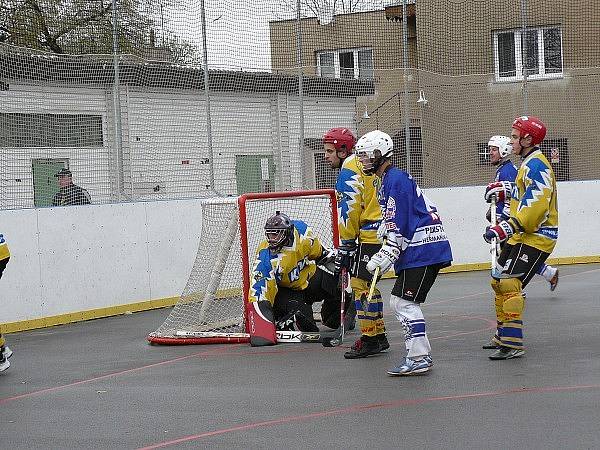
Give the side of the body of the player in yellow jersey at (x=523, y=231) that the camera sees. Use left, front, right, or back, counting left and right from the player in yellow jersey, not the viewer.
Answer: left

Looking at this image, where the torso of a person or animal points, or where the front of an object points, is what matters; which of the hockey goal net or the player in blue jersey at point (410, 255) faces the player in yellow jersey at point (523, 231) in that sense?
the hockey goal net

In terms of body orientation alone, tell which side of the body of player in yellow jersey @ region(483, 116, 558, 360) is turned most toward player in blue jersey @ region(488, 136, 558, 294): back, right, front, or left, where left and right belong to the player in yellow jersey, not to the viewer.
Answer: right

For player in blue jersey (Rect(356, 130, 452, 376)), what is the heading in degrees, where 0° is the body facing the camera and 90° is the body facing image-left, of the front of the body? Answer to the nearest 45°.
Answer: approximately 90°

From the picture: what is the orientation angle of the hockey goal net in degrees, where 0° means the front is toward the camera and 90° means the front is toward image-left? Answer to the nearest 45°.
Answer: approximately 315°

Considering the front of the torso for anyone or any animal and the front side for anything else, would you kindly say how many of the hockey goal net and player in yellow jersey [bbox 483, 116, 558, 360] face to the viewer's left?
1

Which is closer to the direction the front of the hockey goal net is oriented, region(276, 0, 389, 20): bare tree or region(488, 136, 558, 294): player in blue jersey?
the player in blue jersey
